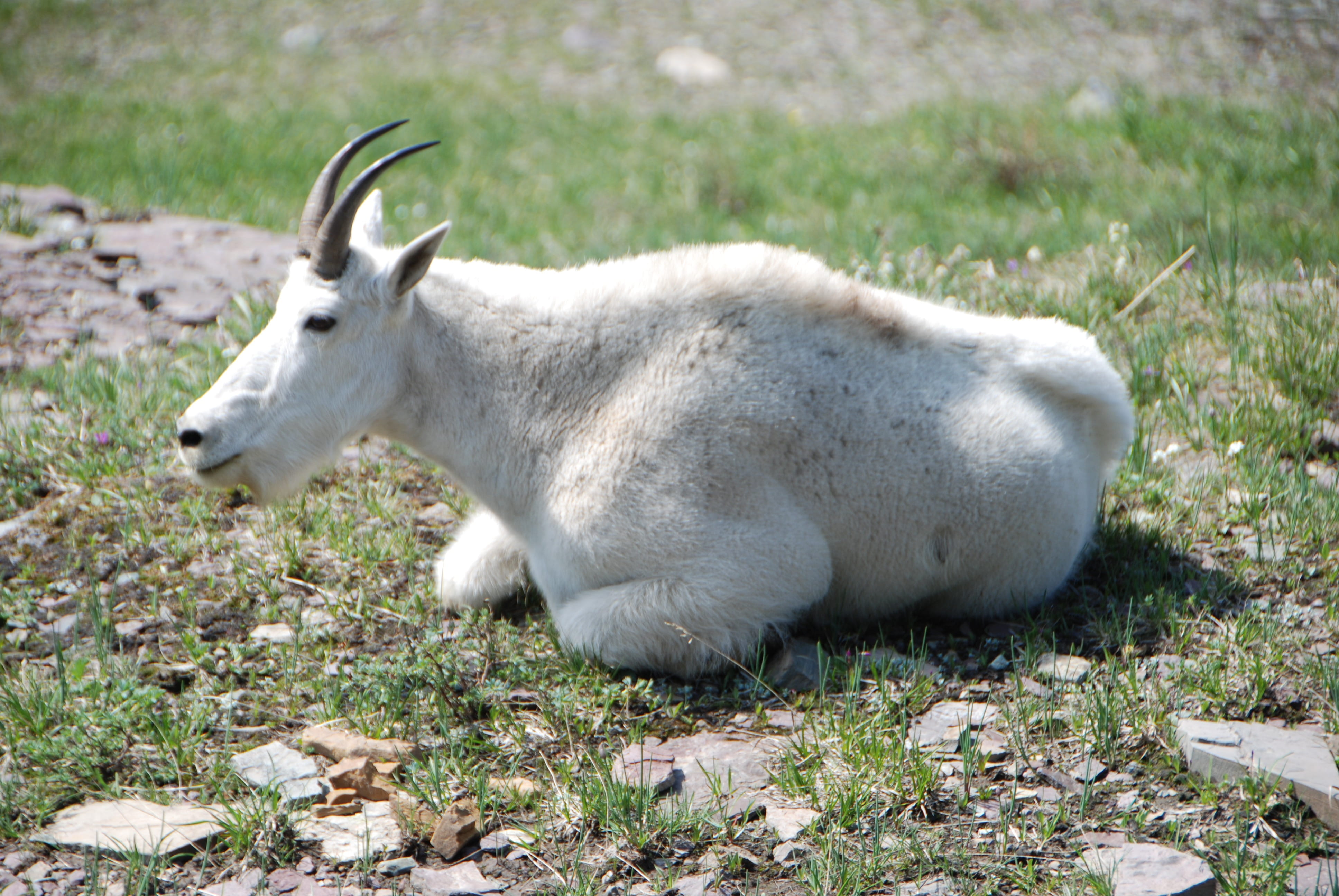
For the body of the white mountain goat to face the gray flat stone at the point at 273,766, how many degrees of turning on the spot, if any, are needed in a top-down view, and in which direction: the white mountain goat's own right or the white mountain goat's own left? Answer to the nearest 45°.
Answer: approximately 45° to the white mountain goat's own left

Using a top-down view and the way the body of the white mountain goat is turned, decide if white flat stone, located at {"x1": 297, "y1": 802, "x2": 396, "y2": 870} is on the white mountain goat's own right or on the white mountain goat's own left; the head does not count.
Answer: on the white mountain goat's own left

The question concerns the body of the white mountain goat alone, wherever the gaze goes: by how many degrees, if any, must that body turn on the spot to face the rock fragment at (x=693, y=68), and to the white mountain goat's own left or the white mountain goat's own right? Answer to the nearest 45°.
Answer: approximately 90° to the white mountain goat's own right

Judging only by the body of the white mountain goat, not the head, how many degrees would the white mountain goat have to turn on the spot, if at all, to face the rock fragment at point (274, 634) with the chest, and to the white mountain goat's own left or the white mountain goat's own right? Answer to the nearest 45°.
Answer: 0° — it already faces it

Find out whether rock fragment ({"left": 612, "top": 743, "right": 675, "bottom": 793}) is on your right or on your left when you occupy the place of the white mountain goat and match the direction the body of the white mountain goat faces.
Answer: on your left

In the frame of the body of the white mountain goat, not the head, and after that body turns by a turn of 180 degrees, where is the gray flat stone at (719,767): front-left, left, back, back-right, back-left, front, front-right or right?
right

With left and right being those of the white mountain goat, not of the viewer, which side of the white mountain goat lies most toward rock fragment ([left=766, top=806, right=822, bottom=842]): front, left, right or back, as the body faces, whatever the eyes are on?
left

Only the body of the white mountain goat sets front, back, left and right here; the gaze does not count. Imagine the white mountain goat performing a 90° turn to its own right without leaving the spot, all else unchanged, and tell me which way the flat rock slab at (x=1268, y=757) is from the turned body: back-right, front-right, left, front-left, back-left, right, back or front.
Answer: back-right

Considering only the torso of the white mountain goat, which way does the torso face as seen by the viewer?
to the viewer's left
